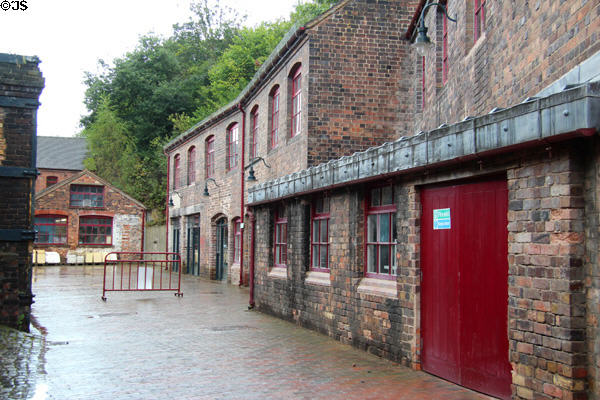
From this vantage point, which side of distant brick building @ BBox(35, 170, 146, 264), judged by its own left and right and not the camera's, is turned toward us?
front

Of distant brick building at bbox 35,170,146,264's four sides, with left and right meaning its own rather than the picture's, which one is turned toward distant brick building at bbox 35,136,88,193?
back

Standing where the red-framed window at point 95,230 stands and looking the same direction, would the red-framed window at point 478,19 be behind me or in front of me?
in front

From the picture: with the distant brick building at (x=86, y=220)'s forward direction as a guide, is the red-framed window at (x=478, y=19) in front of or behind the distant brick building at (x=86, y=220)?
in front

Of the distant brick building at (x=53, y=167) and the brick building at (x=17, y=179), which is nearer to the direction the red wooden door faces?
the brick building

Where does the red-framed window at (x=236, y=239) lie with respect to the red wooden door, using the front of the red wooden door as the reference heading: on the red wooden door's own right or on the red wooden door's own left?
on the red wooden door's own right

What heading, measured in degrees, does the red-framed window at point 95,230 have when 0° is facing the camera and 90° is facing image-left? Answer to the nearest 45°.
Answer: approximately 0°

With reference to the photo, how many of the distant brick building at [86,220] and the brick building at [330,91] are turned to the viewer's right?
0

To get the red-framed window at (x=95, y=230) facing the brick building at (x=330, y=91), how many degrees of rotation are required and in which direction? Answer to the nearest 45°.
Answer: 0° — it already faces it

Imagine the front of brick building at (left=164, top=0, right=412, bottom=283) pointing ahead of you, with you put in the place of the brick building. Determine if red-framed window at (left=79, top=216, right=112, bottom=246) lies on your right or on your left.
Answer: on your right

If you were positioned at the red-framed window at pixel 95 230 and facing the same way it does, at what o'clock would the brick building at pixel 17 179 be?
The brick building is roughly at 12 o'clock from the red-framed window.

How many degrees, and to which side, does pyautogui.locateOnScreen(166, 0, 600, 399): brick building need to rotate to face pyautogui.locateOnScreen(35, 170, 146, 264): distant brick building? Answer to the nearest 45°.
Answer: approximately 90° to its right

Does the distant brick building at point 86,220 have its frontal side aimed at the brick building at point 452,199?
yes

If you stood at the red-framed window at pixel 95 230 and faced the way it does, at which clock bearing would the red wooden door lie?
The red wooden door is roughly at 12 o'clock from the red-framed window.
